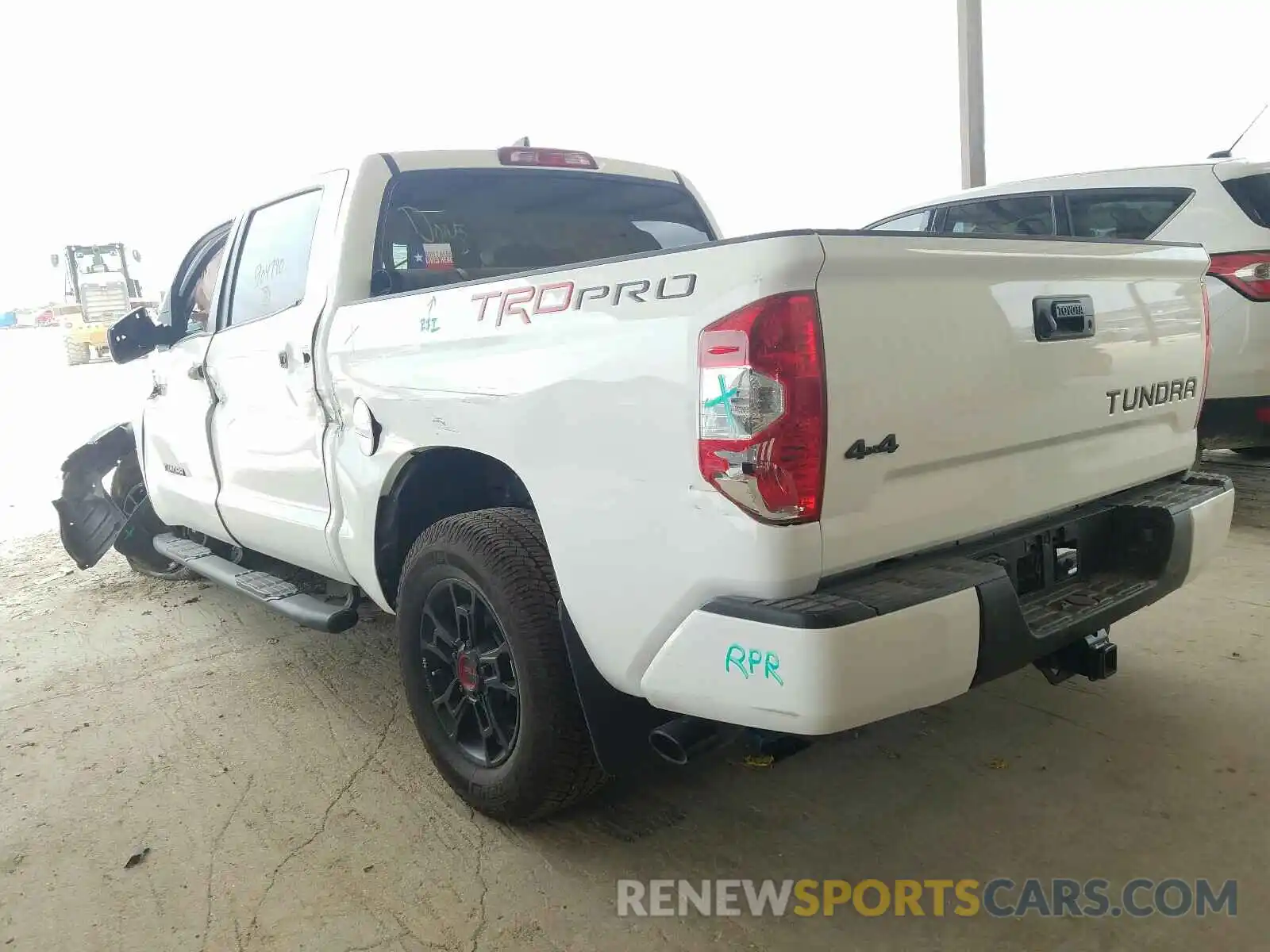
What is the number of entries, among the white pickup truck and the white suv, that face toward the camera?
0

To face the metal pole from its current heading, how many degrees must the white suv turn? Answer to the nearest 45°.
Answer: approximately 45° to its right

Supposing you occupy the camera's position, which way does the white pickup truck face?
facing away from the viewer and to the left of the viewer

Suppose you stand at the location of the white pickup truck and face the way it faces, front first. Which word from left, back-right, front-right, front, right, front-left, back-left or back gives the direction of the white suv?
right

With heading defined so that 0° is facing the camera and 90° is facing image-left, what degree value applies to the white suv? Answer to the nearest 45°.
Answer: approximately 135°

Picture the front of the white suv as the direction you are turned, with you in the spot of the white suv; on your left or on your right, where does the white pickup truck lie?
on your left

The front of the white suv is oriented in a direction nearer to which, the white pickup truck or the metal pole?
the metal pole

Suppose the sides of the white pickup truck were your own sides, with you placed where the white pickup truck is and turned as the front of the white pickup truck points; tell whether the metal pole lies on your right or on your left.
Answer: on your right

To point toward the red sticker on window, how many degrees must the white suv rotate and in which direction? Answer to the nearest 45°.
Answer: approximately 90° to its left
